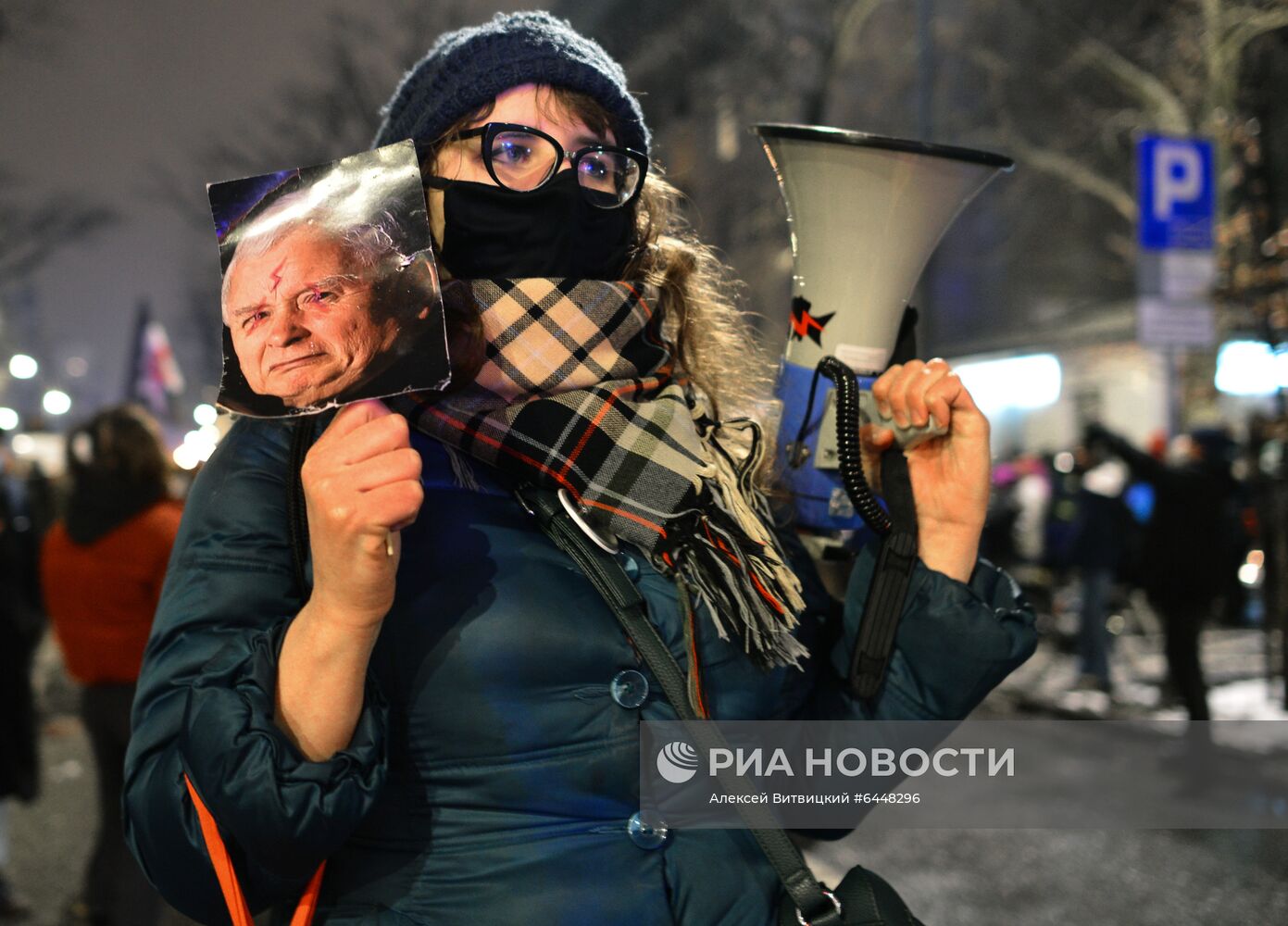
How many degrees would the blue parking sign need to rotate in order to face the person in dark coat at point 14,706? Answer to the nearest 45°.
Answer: approximately 45° to its right

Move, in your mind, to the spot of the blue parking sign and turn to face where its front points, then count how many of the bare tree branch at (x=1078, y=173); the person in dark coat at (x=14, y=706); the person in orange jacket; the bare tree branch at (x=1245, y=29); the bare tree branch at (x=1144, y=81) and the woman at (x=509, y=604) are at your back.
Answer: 3

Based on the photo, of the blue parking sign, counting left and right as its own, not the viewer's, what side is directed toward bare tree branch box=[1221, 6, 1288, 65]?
back

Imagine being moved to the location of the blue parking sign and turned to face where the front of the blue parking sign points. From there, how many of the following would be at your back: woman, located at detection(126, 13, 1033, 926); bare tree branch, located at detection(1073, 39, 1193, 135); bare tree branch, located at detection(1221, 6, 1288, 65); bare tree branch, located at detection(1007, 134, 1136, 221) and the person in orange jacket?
3

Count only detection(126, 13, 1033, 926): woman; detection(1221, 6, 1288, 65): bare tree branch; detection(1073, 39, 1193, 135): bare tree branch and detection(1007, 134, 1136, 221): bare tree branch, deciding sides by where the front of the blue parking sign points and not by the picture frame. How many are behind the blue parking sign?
3

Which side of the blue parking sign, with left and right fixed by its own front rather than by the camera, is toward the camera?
front

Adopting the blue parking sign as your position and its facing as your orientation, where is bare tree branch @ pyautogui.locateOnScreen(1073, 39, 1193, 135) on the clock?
The bare tree branch is roughly at 6 o'clock from the blue parking sign.

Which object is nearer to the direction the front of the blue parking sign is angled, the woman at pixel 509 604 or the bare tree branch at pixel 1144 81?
the woman

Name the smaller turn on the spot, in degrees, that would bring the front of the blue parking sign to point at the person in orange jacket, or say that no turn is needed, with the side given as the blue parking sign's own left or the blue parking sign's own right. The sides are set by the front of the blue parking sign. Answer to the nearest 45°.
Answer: approximately 45° to the blue parking sign's own right

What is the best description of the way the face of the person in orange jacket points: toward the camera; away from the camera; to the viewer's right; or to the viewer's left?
away from the camera
